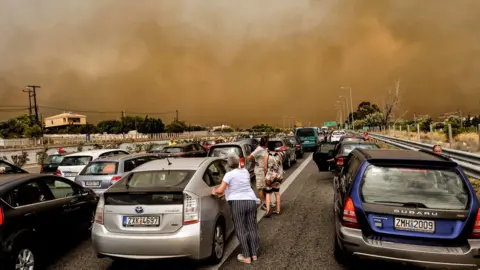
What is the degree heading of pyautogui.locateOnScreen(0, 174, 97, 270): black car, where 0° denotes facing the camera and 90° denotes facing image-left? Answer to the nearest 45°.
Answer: approximately 225°

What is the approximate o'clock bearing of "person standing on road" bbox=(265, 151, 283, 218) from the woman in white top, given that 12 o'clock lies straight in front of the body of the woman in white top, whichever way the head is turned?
The person standing on road is roughly at 2 o'clock from the woman in white top.

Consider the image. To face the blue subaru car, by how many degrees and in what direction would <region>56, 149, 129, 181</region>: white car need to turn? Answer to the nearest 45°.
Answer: approximately 90° to its right

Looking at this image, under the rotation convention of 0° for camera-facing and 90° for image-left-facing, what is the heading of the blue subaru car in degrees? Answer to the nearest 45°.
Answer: approximately 180°

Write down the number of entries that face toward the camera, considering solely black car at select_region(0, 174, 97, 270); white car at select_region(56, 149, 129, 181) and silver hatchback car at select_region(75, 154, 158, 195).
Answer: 0

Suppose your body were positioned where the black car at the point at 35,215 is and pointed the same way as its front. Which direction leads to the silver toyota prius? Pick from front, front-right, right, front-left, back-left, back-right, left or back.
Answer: right

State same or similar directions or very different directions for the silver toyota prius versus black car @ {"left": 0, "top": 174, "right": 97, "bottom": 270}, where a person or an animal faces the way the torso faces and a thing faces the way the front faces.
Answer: same or similar directions

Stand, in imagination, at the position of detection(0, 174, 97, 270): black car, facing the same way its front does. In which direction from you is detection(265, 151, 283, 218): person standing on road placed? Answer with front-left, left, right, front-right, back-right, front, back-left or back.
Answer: front-right

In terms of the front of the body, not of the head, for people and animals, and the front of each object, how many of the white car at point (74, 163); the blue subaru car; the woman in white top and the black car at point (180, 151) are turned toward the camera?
0

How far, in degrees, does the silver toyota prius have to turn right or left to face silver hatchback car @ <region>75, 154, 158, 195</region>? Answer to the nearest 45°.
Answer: approximately 45° to its left

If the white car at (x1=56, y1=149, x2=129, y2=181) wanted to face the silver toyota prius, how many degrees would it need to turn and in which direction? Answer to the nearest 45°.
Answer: approximately 135° to its right

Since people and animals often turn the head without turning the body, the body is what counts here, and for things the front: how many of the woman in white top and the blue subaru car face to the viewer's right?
0

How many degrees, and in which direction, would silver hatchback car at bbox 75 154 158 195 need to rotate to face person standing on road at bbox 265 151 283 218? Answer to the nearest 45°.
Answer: approximately 90° to its right

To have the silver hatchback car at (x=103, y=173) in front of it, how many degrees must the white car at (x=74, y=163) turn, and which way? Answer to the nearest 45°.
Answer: approximately 135° to its right
